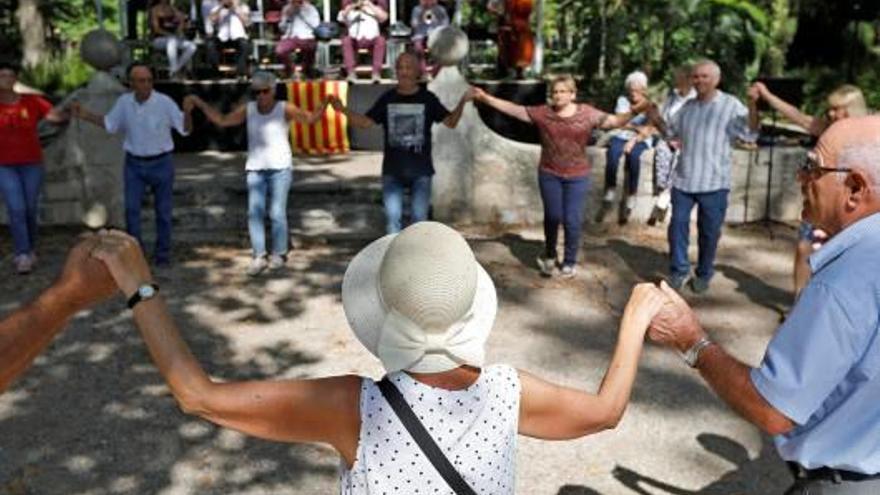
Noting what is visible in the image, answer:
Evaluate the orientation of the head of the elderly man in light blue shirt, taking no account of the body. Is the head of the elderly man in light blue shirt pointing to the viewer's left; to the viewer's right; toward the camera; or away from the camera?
to the viewer's left

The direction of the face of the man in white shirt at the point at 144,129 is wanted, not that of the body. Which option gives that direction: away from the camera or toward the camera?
toward the camera

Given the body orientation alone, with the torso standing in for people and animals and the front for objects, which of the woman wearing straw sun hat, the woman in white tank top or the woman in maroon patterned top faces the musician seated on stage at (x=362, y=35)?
the woman wearing straw sun hat

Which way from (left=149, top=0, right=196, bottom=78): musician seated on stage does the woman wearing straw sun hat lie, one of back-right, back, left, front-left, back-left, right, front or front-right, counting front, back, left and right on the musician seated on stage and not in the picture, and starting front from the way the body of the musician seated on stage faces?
front-right

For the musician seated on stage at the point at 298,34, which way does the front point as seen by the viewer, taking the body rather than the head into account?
toward the camera

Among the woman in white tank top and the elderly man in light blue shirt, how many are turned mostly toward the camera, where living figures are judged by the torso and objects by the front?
1

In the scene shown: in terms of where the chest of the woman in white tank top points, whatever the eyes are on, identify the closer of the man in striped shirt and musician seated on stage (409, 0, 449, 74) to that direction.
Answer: the man in striped shirt

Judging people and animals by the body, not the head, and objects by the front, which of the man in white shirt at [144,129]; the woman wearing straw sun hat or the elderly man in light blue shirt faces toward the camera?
the man in white shirt

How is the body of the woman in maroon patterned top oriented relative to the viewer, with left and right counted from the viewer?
facing the viewer

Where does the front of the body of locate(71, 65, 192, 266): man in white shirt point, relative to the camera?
toward the camera

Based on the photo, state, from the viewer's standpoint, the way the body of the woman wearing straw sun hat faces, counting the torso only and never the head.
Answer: away from the camera

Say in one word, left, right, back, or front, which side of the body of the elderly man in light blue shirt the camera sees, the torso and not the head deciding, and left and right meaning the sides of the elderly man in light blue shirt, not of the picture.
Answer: left

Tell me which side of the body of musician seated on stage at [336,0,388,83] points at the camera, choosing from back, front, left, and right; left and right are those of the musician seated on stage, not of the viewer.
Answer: front

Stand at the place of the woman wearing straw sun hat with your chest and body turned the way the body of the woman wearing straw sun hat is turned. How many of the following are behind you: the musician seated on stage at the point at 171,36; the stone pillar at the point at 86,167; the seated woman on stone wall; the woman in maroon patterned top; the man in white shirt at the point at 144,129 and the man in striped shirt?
0

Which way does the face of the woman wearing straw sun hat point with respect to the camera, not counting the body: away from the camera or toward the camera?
away from the camera

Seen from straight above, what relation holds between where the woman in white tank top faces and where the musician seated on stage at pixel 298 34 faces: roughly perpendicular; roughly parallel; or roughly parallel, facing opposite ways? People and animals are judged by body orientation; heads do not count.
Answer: roughly parallel

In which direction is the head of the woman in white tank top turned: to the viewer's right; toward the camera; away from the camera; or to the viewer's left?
toward the camera
